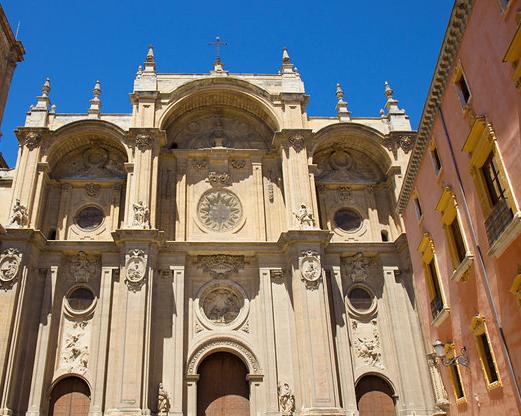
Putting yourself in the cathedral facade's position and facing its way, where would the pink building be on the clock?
The pink building is roughly at 11 o'clock from the cathedral facade.

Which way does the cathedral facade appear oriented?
toward the camera
